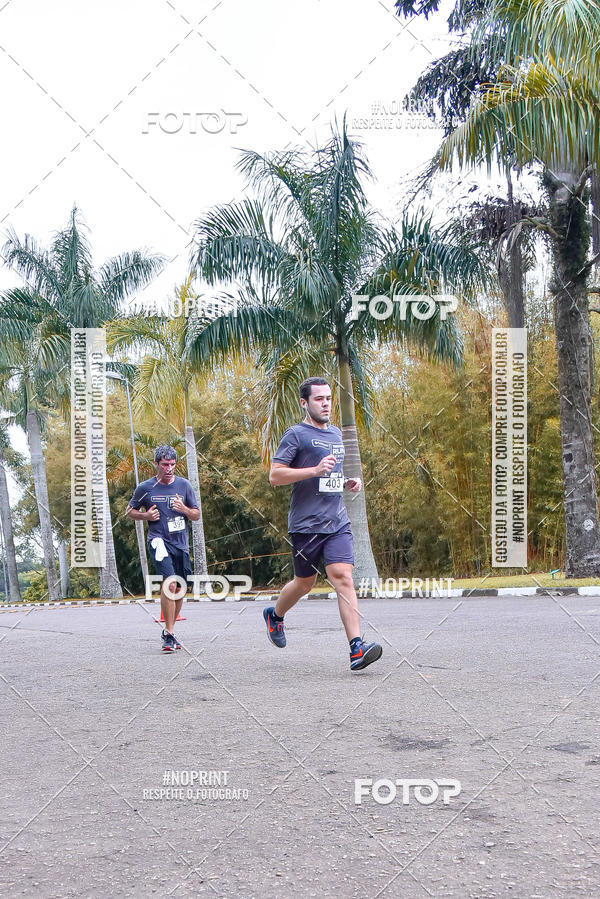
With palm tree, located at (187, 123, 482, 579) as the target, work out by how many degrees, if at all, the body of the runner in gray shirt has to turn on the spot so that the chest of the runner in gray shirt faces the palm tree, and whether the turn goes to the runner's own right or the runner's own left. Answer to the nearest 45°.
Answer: approximately 135° to the runner's own left

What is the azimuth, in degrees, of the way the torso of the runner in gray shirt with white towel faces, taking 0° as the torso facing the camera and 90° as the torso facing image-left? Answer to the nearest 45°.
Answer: approximately 0°

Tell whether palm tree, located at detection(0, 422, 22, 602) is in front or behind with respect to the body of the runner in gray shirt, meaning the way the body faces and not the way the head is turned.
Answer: behind

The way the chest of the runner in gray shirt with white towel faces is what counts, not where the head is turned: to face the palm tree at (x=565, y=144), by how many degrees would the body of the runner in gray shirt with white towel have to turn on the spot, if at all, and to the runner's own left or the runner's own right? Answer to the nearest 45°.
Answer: approximately 135° to the runner's own left

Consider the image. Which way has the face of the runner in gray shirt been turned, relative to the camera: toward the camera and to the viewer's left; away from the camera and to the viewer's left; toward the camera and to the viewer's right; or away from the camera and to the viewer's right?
toward the camera and to the viewer's right

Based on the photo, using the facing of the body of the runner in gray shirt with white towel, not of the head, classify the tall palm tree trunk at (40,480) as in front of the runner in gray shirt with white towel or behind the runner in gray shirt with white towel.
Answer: behind

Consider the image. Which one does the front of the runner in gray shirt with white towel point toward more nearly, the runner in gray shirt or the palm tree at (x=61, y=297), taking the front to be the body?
the runner in gray shirt
